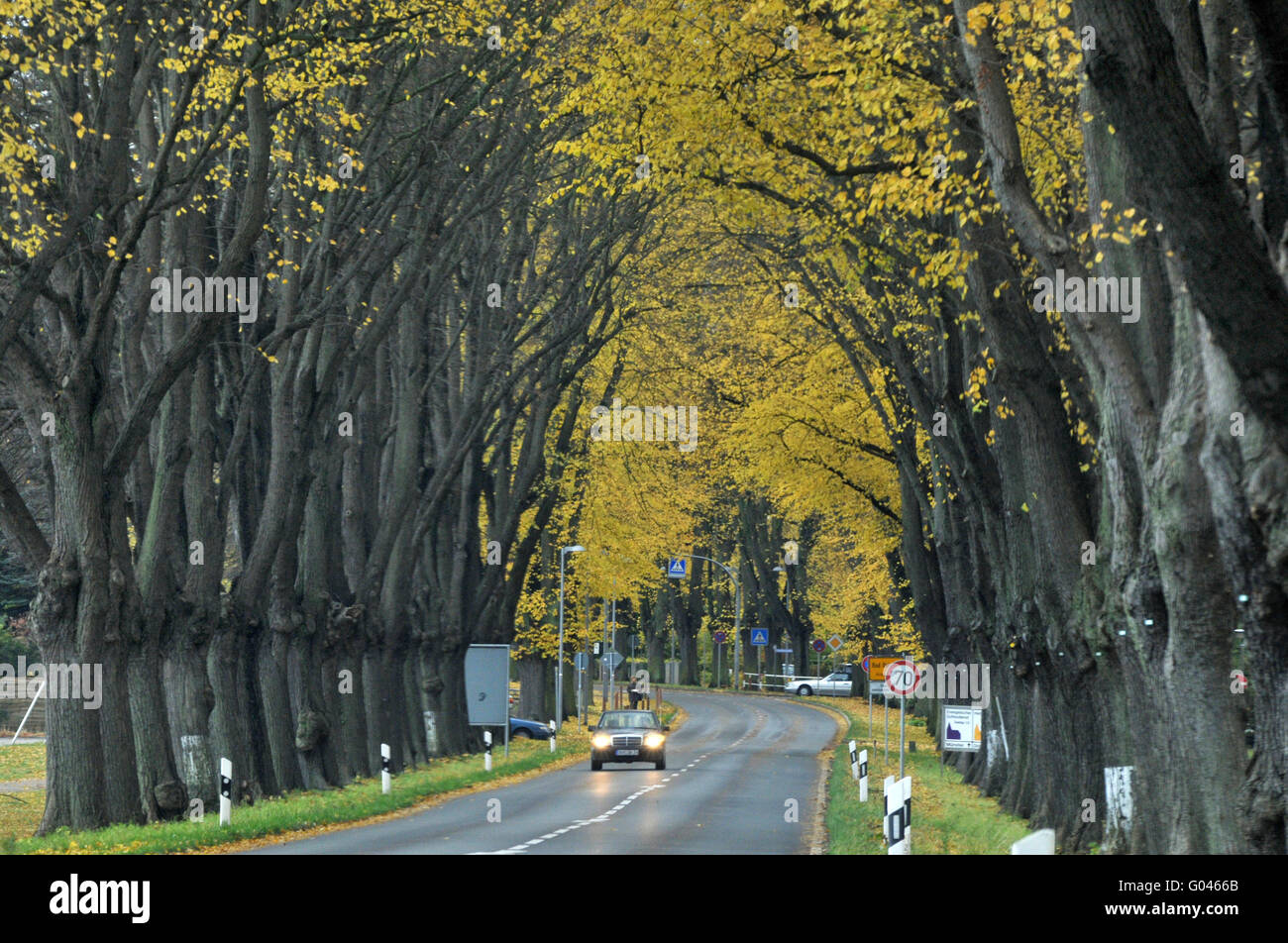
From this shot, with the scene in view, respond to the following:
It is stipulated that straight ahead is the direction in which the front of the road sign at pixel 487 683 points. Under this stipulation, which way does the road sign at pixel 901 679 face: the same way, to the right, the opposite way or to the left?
the opposite way

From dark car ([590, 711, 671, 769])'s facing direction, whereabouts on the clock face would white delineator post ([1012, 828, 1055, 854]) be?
The white delineator post is roughly at 12 o'clock from the dark car.

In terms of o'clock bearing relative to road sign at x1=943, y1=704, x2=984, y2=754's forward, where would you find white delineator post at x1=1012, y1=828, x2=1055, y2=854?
The white delineator post is roughly at 12 o'clock from the road sign.

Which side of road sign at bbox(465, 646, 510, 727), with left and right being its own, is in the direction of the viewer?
back

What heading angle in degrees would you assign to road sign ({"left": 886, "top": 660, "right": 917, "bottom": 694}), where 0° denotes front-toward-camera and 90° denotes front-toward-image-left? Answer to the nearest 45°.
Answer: approximately 0°

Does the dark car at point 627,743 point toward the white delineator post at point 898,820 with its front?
yes

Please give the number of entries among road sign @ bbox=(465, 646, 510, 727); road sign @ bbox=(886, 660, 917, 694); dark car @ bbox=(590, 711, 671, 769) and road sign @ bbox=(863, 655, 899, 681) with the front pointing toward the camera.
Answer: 3

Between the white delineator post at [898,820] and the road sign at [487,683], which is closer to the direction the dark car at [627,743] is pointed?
the white delineator post

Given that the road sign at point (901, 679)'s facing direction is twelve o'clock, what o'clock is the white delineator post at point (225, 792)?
The white delineator post is roughly at 2 o'clock from the road sign.

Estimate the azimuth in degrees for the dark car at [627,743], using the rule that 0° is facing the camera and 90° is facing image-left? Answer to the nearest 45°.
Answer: approximately 0°
